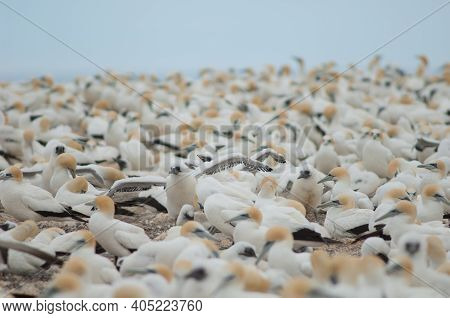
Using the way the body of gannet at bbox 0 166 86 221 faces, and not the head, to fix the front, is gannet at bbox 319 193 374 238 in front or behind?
behind

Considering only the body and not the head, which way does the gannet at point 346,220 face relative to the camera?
to the viewer's left

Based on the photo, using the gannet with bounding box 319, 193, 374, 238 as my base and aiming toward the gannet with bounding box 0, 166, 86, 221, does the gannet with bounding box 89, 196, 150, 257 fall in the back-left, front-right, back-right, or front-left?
front-left

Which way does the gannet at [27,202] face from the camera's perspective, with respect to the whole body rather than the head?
to the viewer's left

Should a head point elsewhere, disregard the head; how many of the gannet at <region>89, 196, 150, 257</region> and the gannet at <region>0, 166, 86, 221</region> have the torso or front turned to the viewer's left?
2

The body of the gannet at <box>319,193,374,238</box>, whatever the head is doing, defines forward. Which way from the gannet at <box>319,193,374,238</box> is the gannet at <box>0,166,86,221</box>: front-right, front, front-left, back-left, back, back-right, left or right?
front

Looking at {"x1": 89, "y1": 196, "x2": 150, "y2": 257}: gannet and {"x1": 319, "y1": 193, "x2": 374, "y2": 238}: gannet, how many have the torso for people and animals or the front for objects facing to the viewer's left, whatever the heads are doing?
2

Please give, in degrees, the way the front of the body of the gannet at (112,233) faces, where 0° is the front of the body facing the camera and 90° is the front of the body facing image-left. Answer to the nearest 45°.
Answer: approximately 90°

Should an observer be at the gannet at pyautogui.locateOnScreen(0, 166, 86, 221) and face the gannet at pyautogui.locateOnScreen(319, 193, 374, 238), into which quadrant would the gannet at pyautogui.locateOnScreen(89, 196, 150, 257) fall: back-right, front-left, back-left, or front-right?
front-right

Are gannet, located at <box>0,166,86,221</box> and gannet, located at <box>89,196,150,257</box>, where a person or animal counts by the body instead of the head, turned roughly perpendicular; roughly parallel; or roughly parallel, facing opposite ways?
roughly parallel

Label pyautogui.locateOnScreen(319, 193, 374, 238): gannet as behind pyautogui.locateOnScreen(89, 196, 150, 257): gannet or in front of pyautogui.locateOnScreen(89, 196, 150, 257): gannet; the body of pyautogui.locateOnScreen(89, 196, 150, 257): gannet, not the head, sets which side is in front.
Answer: behind

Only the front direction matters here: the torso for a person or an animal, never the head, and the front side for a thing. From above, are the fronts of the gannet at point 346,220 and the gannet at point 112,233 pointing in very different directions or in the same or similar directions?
same or similar directions

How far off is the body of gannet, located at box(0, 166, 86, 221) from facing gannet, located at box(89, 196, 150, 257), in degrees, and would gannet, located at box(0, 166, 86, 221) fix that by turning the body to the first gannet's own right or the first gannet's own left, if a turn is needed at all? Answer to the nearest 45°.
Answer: approximately 135° to the first gannet's own left

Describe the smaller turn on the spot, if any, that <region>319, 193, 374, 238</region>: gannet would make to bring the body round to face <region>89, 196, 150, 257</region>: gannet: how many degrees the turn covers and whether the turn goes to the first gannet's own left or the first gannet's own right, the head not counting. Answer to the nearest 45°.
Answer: approximately 45° to the first gannet's own left
